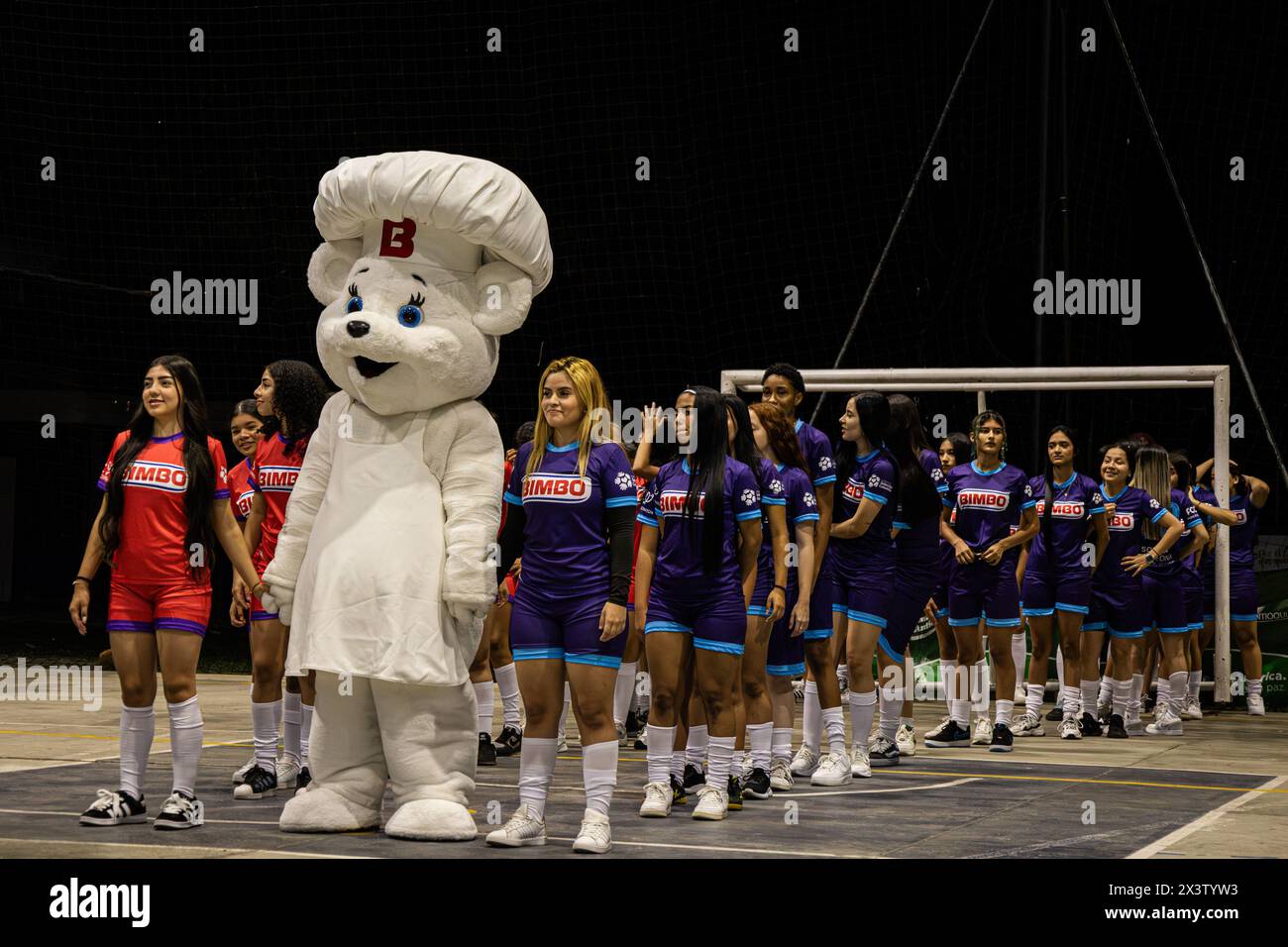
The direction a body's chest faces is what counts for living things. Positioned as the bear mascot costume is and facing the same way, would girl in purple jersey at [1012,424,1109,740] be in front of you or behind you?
behind

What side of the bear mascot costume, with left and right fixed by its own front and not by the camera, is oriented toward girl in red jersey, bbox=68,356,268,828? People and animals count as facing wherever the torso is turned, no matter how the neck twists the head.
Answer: right

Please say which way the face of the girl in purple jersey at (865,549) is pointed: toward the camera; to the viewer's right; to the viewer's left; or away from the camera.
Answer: to the viewer's left

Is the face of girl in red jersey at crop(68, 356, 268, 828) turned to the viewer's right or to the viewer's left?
to the viewer's right

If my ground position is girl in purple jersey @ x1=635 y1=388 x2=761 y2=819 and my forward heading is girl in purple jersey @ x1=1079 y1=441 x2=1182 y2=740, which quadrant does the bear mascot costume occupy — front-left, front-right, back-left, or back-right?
back-left

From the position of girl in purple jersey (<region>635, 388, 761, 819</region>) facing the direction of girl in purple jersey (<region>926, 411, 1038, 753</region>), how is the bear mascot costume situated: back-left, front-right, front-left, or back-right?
back-left

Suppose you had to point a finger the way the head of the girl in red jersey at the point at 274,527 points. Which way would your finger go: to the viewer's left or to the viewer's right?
to the viewer's left

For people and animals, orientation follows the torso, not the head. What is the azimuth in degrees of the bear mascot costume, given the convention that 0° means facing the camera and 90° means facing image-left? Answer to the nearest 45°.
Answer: approximately 45°
